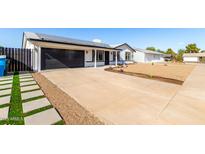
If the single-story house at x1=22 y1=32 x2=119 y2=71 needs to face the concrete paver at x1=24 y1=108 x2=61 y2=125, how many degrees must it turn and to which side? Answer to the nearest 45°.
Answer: approximately 45° to its right

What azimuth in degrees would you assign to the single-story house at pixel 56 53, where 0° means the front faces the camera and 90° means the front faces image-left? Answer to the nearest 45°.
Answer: approximately 315°

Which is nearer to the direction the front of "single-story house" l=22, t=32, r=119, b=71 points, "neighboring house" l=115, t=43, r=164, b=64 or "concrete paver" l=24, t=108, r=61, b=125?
the concrete paver

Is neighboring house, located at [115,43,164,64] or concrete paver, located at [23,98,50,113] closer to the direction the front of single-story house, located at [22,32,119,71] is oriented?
the concrete paver

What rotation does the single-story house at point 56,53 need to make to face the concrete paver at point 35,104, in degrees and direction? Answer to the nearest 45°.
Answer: approximately 45° to its right
